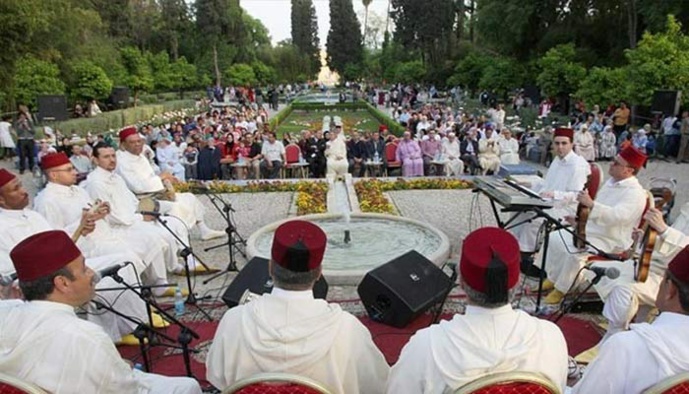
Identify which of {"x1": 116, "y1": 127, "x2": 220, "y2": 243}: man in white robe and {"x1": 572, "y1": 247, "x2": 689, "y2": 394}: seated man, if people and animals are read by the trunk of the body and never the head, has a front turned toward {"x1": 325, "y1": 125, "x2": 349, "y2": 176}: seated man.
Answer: {"x1": 572, "y1": 247, "x2": 689, "y2": 394}: seated man

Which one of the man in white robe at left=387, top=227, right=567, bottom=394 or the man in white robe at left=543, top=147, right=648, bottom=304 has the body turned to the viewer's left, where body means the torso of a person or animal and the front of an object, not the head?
the man in white robe at left=543, top=147, right=648, bottom=304

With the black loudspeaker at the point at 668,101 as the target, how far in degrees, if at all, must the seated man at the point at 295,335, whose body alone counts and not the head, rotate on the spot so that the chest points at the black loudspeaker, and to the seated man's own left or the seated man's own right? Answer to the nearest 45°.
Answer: approximately 45° to the seated man's own right

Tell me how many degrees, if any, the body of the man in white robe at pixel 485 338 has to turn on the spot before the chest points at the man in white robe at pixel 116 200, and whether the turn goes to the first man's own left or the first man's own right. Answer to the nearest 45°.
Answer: approximately 45° to the first man's own left

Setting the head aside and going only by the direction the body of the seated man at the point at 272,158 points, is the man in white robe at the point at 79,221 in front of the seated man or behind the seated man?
in front

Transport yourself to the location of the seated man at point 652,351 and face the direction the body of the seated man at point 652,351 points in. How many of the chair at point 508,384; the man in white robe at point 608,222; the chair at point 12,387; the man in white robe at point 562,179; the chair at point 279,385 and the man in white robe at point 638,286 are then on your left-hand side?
3

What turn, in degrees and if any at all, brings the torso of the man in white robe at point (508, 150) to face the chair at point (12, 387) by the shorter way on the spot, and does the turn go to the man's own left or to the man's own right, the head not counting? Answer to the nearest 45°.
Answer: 0° — they already face it

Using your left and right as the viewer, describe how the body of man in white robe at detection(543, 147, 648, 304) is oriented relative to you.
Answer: facing to the left of the viewer

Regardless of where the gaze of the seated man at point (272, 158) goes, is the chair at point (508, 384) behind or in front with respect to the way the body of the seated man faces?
in front

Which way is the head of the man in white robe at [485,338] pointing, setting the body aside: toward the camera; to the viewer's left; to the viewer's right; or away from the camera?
away from the camera

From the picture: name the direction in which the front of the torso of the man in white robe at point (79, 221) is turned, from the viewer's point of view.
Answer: to the viewer's right

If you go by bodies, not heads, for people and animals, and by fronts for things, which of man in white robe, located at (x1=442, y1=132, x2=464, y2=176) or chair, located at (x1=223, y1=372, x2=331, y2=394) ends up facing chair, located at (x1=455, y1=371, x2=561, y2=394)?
the man in white robe

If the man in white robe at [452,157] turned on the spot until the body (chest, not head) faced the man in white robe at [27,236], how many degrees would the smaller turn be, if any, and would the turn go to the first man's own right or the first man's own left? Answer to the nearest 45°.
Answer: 0° — they already face them

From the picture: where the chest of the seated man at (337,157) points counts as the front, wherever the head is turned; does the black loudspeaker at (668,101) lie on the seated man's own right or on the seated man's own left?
on the seated man's own left

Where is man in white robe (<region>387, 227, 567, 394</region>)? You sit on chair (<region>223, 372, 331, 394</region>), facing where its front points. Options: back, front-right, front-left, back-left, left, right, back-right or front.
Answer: right

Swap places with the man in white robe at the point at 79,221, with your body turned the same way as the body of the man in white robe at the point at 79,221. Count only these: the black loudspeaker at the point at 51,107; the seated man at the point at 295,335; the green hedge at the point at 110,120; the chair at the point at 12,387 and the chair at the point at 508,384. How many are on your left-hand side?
2

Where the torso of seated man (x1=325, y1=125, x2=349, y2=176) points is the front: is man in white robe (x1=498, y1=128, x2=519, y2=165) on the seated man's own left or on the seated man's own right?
on the seated man's own left
